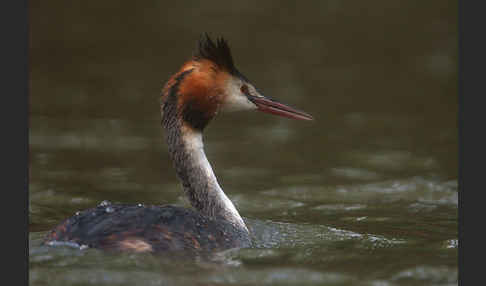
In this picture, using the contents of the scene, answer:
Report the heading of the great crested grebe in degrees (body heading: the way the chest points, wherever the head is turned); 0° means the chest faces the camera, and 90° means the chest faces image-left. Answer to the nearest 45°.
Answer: approximately 270°
